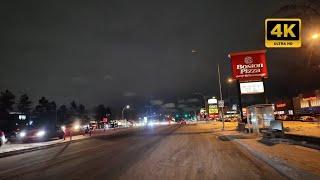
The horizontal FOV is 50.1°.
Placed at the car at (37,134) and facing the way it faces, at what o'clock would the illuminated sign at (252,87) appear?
The illuminated sign is roughly at 8 o'clock from the car.

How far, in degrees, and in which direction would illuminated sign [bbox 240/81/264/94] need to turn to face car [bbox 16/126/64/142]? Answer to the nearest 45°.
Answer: approximately 90° to its right

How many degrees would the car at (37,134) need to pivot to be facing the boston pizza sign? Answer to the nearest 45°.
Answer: approximately 135° to its left

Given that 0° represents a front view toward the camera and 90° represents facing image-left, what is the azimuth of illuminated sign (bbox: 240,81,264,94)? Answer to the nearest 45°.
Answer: approximately 0°

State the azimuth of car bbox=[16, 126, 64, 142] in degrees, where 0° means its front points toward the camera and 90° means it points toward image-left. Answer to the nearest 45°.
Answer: approximately 45°

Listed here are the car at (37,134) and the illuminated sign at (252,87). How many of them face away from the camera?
0
